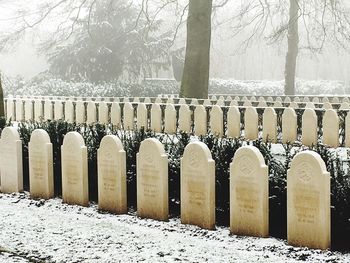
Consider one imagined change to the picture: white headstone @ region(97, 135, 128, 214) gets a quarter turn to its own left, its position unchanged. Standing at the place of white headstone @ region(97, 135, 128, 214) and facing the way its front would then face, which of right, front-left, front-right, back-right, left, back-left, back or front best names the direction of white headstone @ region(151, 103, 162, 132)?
back-left

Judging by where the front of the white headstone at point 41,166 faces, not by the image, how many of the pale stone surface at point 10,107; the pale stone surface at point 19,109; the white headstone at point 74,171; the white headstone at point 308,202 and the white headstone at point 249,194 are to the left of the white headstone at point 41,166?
3

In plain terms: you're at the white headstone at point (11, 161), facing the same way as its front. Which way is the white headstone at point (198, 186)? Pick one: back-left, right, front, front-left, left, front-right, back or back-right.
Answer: left

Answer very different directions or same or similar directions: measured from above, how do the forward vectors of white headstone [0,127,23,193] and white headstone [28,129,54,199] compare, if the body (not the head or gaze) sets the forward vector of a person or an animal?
same or similar directions

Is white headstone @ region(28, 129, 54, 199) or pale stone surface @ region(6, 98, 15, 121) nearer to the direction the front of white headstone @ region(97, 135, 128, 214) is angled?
the white headstone

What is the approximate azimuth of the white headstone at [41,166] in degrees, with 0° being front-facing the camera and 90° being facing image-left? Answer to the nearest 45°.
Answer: approximately 45°

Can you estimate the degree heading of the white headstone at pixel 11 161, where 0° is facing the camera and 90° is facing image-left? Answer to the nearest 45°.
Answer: approximately 45°

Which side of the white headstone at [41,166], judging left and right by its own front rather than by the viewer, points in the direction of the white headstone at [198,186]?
left

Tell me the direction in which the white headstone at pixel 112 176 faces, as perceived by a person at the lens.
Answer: facing the viewer and to the left of the viewer

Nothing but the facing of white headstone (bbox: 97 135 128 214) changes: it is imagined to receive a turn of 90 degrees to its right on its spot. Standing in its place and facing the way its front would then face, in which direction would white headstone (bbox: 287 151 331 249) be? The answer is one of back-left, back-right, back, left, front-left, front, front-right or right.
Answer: back

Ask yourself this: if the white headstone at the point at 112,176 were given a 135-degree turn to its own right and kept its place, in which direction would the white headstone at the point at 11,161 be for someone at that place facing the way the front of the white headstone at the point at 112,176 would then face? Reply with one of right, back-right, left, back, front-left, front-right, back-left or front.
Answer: front-left

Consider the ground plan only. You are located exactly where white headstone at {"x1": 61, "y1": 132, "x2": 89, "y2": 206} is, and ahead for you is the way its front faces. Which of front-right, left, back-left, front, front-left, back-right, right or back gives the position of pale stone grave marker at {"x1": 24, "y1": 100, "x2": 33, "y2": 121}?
back-right

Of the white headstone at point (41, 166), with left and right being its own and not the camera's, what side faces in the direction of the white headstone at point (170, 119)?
back

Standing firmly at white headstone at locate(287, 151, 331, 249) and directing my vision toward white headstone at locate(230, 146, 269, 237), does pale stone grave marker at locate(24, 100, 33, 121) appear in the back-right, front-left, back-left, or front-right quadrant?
front-right

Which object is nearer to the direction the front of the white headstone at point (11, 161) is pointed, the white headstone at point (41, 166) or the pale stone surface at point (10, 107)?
the white headstone

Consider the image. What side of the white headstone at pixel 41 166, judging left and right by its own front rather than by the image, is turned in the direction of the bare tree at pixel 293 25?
back

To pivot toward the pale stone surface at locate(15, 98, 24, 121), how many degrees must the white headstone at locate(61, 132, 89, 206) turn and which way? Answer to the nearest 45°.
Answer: approximately 135° to its right

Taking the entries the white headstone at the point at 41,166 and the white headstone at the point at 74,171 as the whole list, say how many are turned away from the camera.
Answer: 0

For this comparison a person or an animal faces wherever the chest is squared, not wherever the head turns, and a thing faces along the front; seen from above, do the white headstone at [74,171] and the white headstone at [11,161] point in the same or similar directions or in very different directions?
same or similar directions
